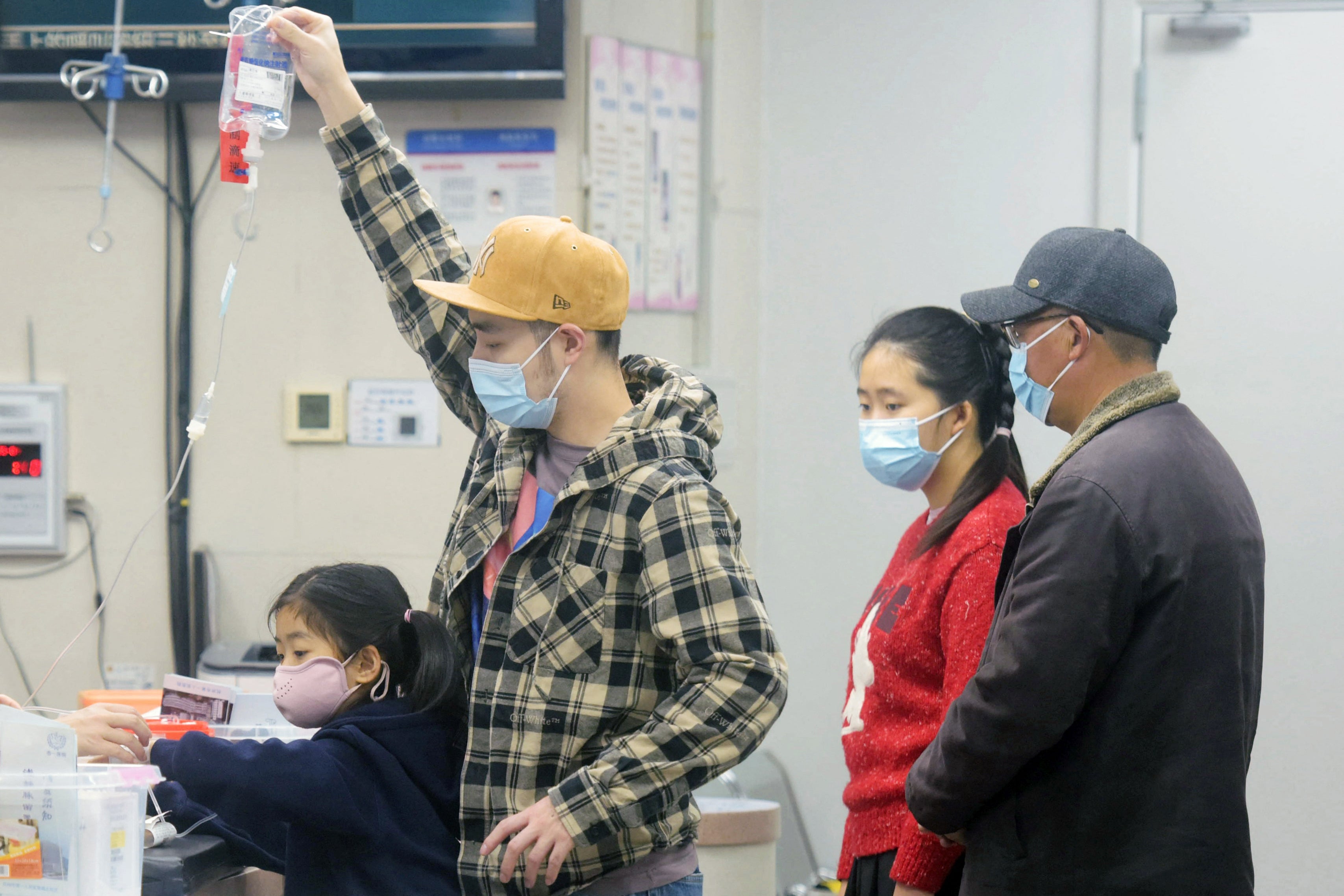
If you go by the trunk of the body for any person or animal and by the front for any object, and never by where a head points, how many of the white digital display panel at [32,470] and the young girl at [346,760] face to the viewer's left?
1

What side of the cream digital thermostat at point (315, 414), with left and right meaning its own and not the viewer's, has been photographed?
front

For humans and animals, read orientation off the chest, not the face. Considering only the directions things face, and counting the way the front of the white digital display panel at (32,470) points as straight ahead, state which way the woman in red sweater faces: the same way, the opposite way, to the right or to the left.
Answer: to the right

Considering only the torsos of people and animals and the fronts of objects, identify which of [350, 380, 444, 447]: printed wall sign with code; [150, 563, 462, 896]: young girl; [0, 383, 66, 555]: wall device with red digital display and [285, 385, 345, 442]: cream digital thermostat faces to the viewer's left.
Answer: the young girl

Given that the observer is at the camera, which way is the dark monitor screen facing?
facing the viewer

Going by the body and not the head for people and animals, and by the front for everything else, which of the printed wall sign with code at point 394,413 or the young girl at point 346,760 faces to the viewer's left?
the young girl

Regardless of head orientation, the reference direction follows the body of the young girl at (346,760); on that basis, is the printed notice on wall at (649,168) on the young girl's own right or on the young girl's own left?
on the young girl's own right

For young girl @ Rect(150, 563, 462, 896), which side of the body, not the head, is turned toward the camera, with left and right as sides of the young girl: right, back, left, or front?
left

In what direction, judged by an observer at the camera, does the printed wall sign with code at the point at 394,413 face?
facing the viewer

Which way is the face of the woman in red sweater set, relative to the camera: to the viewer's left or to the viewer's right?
to the viewer's left

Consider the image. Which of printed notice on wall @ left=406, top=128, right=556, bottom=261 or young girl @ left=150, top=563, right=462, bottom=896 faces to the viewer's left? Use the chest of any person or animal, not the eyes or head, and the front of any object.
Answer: the young girl

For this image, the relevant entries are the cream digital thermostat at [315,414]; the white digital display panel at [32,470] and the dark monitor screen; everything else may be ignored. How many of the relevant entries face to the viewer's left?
0

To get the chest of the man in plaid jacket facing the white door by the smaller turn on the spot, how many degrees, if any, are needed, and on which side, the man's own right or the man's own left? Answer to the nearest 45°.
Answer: approximately 180°

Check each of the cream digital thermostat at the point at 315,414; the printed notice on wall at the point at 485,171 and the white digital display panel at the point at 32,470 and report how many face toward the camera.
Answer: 3

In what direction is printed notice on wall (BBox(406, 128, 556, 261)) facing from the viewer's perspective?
toward the camera
